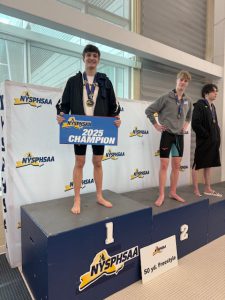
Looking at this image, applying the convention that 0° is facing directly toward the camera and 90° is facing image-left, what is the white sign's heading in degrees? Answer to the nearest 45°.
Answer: approximately 315°

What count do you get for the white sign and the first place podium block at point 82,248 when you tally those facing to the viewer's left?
0

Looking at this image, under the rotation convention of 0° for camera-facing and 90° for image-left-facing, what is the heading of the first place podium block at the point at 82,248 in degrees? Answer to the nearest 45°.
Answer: approximately 315°
